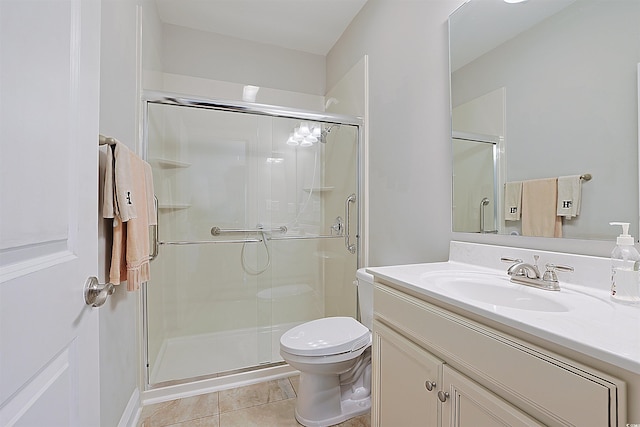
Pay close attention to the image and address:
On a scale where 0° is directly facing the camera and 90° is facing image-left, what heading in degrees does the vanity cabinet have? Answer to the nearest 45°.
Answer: approximately 45°

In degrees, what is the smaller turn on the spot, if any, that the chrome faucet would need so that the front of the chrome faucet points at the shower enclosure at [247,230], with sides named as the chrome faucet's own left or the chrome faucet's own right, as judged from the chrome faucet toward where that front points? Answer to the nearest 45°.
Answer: approximately 45° to the chrome faucet's own right

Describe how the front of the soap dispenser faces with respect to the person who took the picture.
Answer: facing to the left of the viewer

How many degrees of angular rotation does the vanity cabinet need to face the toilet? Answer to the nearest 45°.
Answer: approximately 90° to its right

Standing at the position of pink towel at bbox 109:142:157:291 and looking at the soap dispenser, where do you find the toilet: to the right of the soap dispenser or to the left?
left
